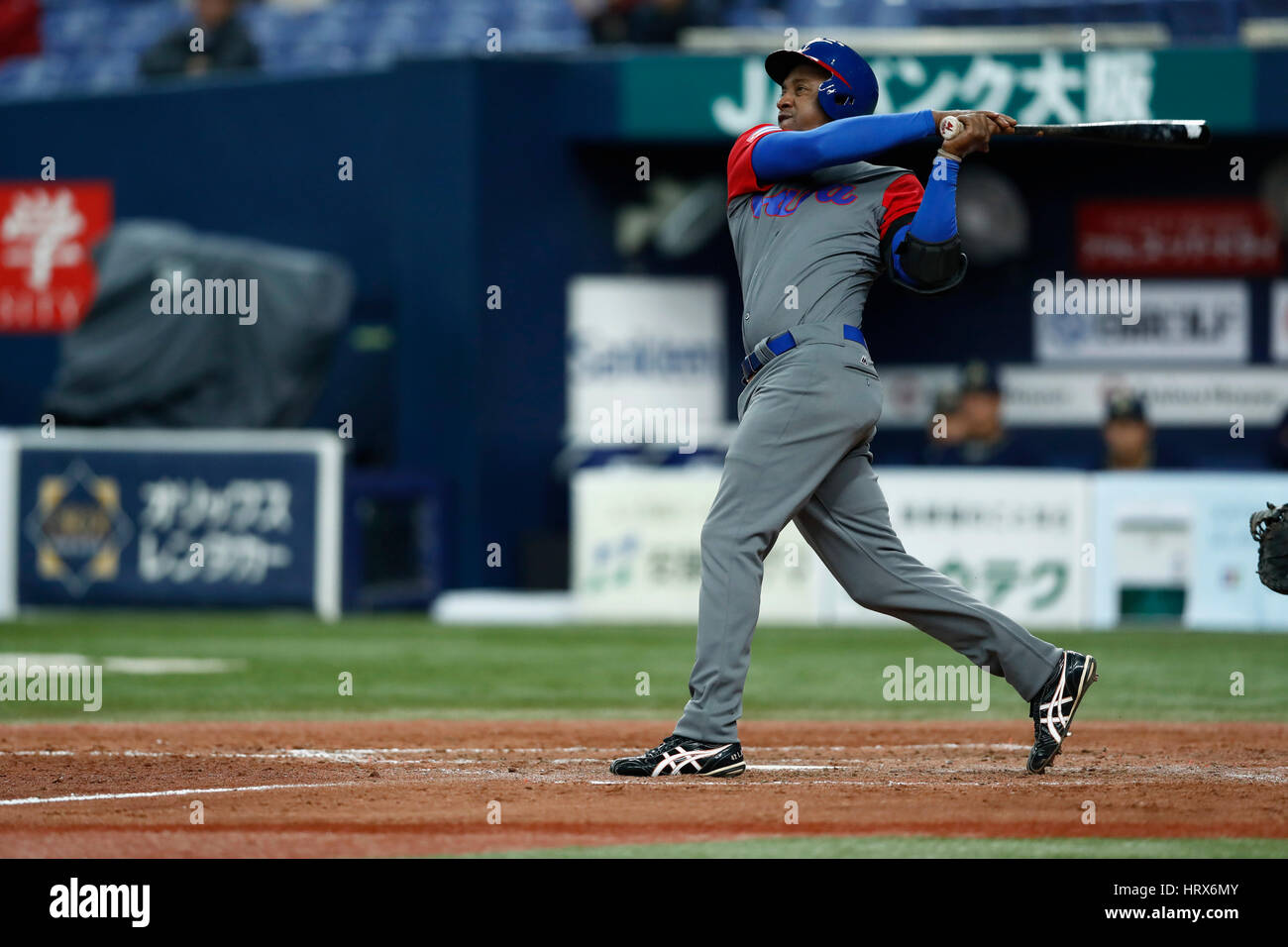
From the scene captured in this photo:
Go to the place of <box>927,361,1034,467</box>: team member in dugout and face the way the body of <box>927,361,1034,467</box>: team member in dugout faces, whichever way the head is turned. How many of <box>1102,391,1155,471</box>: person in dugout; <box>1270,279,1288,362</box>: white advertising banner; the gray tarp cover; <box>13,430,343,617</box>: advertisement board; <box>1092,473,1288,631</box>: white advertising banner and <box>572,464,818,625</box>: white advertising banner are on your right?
3

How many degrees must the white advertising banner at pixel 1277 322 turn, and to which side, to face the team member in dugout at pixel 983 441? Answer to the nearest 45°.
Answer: approximately 45° to its right

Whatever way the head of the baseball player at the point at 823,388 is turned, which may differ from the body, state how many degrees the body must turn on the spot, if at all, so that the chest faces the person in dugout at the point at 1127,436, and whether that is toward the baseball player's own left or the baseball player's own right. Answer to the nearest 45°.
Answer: approximately 135° to the baseball player's own right

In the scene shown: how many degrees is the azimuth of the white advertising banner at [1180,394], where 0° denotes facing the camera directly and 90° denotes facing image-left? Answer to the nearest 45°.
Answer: approximately 0°

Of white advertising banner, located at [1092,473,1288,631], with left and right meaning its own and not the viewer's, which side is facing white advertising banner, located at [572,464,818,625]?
right

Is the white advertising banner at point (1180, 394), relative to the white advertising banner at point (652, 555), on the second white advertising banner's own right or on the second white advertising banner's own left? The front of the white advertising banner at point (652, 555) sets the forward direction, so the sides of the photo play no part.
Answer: on the second white advertising banner's own left

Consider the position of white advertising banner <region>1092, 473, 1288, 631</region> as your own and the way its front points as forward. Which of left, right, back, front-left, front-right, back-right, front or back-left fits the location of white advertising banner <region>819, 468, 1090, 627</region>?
right
